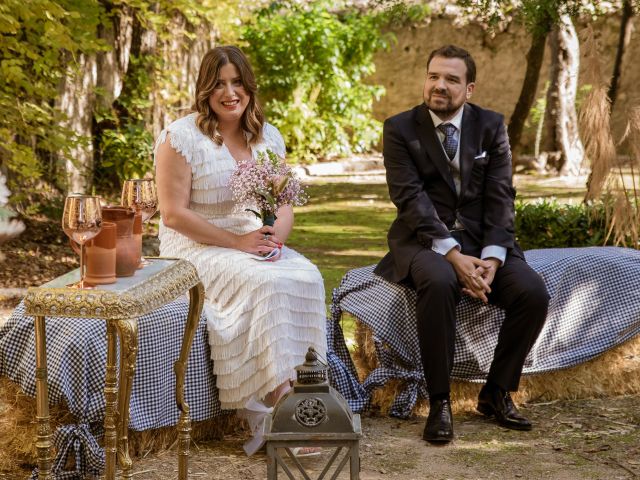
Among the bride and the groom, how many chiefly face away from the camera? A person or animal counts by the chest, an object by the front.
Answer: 0

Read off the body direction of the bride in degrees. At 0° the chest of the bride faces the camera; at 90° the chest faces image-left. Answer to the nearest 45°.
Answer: approximately 315°

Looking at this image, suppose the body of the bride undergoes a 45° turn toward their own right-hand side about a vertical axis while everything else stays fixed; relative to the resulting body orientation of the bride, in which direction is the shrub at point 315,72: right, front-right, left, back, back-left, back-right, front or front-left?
back

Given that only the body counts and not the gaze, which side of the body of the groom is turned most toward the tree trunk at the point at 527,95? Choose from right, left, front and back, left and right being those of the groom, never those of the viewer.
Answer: back

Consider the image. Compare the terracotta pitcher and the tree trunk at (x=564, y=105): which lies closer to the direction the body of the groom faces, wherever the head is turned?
the terracotta pitcher

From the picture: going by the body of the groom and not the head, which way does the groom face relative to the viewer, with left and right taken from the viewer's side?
facing the viewer

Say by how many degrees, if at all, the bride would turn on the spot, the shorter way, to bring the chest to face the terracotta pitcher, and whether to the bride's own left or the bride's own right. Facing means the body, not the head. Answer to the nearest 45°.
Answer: approximately 45° to the bride's own right
